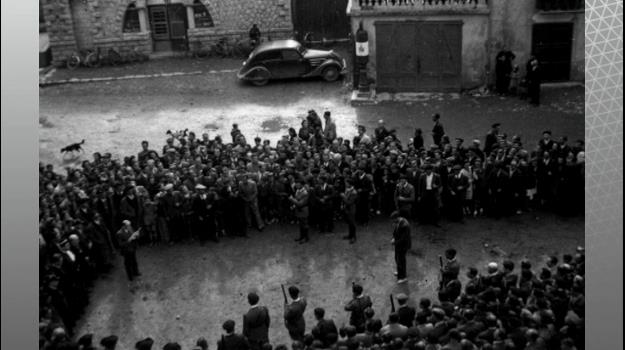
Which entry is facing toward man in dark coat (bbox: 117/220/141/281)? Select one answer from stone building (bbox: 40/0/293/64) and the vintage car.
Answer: the stone building

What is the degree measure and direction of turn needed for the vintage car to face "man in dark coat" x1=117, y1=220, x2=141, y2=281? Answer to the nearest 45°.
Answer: approximately 90° to its right

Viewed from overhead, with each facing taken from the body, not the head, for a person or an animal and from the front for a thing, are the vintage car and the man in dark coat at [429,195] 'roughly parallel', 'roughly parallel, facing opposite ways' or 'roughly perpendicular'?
roughly perpendicular

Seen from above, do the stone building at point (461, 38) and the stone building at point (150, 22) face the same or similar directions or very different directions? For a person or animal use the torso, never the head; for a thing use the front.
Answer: same or similar directions

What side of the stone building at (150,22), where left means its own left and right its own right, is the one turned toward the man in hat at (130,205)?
front

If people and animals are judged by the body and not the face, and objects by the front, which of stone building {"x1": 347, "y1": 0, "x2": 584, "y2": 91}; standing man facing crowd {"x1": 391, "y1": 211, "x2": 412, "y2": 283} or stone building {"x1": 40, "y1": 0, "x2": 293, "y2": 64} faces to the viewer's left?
the standing man facing crowd

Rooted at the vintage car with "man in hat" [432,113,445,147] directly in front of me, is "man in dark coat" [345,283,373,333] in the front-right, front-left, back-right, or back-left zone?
front-right

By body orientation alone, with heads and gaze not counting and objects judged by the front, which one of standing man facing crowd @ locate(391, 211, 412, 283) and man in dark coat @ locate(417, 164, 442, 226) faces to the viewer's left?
the standing man facing crowd

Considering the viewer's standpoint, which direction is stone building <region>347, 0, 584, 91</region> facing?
facing the viewer

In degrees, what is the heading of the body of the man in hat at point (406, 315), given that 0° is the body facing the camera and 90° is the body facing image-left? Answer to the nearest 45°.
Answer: approximately 135°

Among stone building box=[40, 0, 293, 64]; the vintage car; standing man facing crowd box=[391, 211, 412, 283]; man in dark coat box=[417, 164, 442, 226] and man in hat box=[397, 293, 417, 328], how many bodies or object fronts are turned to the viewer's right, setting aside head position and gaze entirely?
1

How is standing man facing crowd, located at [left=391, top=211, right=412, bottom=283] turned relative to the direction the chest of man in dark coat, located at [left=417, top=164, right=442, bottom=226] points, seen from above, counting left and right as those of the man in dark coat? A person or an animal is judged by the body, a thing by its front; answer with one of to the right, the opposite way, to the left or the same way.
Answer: to the right

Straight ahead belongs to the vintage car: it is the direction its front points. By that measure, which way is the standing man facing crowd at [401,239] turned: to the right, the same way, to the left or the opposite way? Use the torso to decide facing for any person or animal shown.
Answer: the opposite way

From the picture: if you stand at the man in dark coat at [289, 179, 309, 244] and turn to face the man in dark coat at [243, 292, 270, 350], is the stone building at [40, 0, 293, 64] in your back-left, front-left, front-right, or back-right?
back-right

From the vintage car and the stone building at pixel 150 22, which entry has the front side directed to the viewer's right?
the vintage car

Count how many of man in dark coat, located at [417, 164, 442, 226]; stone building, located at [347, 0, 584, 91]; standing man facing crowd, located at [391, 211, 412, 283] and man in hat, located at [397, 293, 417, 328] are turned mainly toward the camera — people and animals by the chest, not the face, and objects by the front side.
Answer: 2

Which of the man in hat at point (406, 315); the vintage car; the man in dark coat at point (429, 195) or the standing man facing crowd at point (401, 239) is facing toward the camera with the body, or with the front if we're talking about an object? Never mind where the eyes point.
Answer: the man in dark coat
